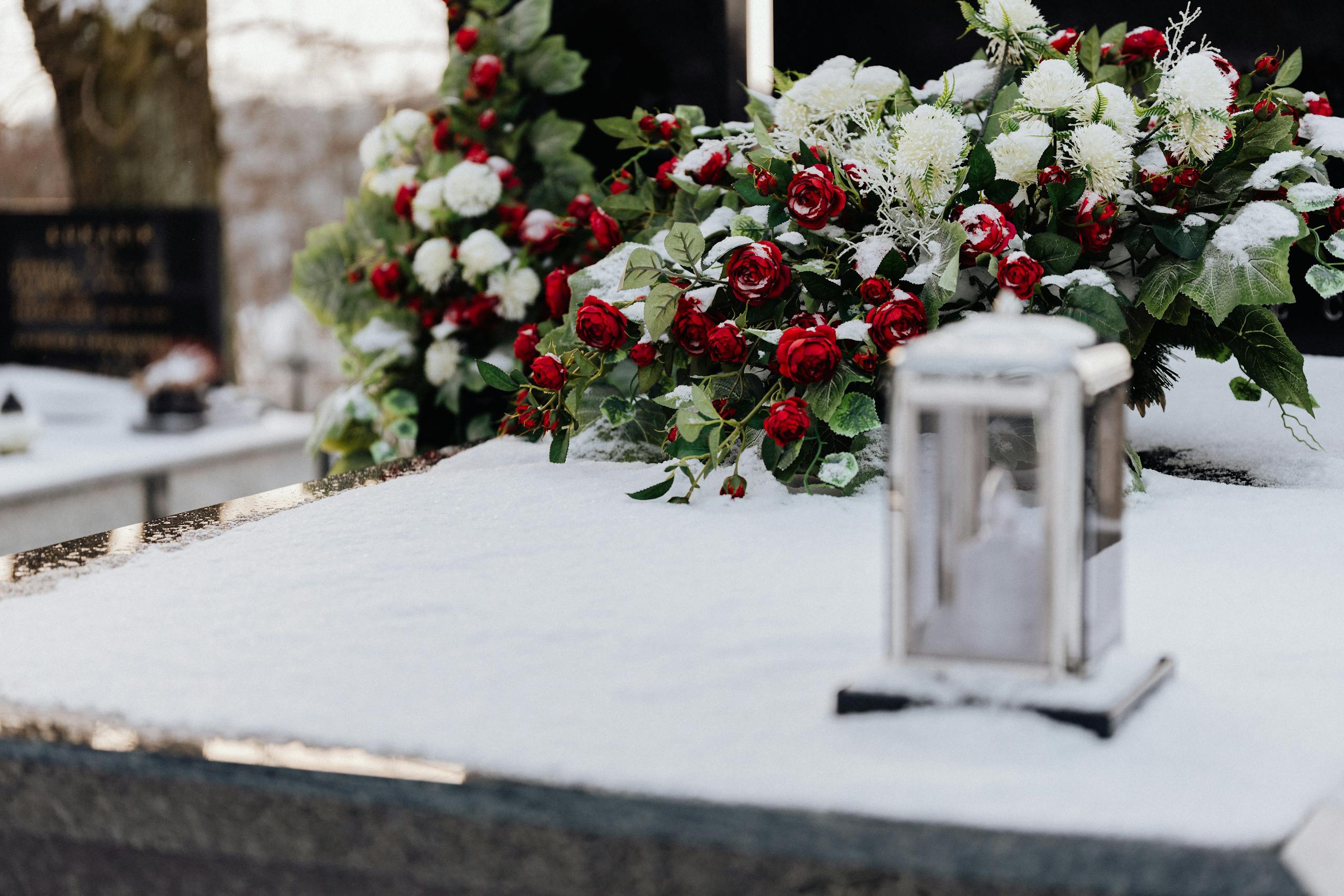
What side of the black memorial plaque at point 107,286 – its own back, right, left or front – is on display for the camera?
front

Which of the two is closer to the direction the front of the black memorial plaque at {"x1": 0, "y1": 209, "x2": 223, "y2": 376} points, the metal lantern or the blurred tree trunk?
the metal lantern

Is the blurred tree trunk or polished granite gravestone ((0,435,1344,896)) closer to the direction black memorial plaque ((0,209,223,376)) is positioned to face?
the polished granite gravestone

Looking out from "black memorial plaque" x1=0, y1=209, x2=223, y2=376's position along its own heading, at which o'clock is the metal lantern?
The metal lantern is roughly at 12 o'clock from the black memorial plaque.

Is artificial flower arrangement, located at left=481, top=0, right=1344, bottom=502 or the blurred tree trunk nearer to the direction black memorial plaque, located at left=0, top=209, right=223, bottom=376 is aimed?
the artificial flower arrangement

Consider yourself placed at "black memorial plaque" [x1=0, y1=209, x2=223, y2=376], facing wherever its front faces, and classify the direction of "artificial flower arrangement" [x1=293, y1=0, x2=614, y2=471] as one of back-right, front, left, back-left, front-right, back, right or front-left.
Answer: front

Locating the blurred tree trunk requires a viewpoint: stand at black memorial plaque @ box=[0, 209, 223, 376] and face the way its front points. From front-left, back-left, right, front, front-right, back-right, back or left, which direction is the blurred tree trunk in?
back

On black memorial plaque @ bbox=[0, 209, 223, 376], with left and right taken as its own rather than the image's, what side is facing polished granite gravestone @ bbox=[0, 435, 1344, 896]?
front
